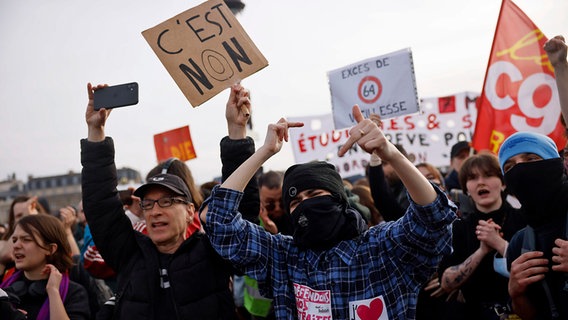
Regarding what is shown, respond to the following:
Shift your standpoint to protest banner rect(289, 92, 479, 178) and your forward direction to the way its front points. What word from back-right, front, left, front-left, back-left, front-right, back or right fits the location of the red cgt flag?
front

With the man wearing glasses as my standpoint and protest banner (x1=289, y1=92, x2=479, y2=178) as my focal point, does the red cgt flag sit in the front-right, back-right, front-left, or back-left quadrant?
front-right

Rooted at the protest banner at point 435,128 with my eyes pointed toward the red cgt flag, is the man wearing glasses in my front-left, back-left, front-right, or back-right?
front-right

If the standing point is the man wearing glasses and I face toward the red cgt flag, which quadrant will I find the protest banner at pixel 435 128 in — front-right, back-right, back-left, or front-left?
front-left

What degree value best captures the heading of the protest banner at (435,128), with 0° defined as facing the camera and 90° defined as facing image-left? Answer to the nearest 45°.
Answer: approximately 0°

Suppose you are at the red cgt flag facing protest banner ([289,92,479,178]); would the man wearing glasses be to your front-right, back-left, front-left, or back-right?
back-left

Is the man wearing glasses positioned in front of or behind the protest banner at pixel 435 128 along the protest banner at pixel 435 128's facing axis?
in front
